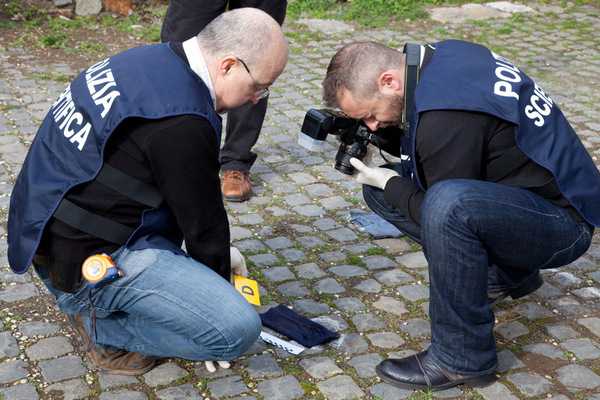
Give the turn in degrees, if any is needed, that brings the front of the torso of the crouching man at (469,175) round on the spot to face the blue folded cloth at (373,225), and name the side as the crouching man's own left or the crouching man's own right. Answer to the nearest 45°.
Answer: approximately 45° to the crouching man's own right

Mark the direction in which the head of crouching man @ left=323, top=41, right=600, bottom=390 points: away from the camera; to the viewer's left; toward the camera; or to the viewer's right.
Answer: to the viewer's left

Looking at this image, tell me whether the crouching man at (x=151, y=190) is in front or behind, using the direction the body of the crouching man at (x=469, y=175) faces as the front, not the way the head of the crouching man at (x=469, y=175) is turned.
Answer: in front

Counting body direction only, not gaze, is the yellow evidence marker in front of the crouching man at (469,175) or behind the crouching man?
in front

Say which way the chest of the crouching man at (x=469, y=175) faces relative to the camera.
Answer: to the viewer's left

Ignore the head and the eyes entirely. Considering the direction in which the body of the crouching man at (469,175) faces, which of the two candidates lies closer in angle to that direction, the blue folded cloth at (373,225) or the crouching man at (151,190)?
the crouching man

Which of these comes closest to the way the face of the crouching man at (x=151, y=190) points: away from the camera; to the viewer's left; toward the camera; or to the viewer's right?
to the viewer's right
